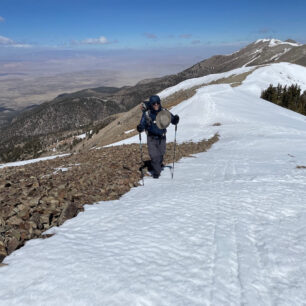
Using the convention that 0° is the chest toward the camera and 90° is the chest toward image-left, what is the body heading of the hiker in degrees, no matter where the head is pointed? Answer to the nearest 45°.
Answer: approximately 0°

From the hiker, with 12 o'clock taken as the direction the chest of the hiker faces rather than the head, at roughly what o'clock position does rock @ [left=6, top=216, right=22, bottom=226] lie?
The rock is roughly at 1 o'clock from the hiker.

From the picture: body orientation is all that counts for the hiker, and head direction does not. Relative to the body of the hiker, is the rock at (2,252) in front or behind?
in front

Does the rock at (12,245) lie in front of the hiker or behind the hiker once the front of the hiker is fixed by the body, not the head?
in front
